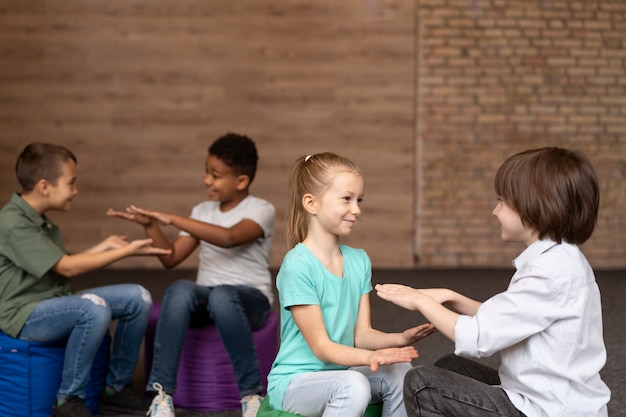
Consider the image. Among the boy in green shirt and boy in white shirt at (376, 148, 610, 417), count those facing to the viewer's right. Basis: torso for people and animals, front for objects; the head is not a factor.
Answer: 1

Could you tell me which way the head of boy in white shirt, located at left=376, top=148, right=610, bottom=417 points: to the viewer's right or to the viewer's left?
to the viewer's left

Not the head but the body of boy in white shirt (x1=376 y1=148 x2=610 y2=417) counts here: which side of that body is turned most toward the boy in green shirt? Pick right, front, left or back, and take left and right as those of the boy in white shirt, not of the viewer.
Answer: front

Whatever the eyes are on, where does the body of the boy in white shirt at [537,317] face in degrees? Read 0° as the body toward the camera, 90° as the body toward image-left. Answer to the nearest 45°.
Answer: approximately 90°

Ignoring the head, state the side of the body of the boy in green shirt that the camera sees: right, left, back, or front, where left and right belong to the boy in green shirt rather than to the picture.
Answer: right

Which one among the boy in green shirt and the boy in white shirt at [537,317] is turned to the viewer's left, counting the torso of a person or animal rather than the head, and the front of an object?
the boy in white shirt

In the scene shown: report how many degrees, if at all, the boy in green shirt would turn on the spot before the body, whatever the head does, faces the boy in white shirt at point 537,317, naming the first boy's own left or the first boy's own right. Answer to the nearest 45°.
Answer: approximately 45° to the first boy's own right

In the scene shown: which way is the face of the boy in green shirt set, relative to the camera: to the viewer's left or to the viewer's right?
to the viewer's right
